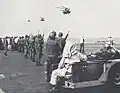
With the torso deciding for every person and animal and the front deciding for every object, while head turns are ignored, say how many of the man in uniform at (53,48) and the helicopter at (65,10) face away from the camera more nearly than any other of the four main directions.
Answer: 1

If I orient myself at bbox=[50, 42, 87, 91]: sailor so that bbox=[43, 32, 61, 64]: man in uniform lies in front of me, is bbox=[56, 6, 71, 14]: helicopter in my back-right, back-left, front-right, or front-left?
front-right

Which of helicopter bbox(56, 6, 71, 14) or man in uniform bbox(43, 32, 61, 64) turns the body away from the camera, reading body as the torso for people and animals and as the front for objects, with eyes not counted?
the man in uniform

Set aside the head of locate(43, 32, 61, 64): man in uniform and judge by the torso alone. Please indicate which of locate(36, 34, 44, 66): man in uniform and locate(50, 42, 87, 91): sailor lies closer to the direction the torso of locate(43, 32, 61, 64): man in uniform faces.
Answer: the man in uniform

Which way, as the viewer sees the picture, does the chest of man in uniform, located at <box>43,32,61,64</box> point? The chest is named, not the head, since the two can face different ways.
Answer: away from the camera

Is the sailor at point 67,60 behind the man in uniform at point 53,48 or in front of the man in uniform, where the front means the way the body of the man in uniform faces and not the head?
behind
